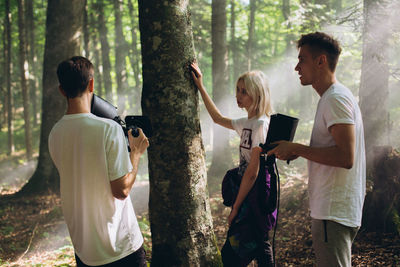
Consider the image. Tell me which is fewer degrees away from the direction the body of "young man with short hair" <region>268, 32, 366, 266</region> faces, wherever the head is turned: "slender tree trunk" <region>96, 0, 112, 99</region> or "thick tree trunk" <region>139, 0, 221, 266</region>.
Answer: the thick tree trunk

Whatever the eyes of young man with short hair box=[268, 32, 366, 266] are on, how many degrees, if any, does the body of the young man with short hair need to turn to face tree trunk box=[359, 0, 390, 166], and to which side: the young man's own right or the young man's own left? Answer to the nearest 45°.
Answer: approximately 90° to the young man's own right

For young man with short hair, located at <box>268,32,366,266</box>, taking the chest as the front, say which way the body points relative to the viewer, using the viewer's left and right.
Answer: facing to the left of the viewer

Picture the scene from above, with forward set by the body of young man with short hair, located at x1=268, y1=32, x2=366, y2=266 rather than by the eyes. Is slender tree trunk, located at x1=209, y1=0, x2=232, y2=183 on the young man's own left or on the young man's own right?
on the young man's own right

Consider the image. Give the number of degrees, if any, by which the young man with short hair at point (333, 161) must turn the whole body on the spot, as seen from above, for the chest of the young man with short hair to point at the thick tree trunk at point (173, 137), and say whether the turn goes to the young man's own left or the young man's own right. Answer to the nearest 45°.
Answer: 0° — they already face it
